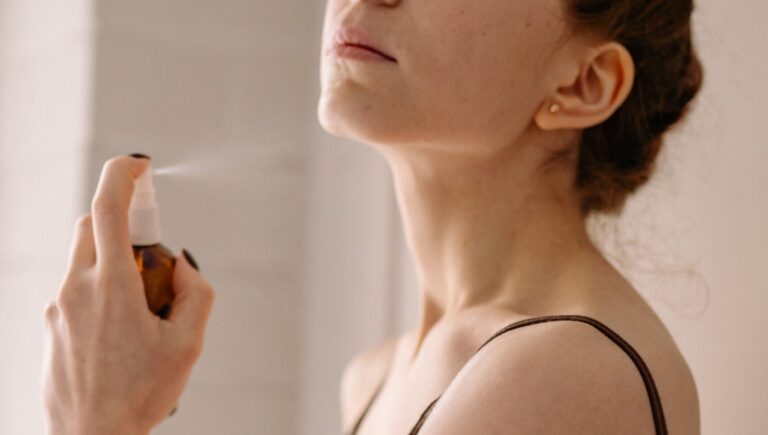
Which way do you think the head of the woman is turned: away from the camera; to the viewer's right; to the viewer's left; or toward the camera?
to the viewer's left
